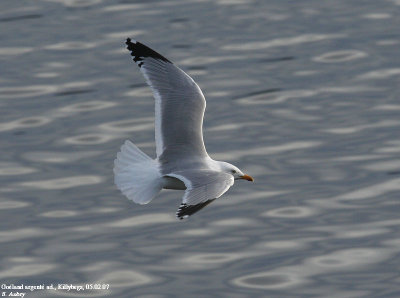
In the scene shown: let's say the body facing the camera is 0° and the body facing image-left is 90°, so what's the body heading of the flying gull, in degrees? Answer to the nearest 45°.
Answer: approximately 270°
